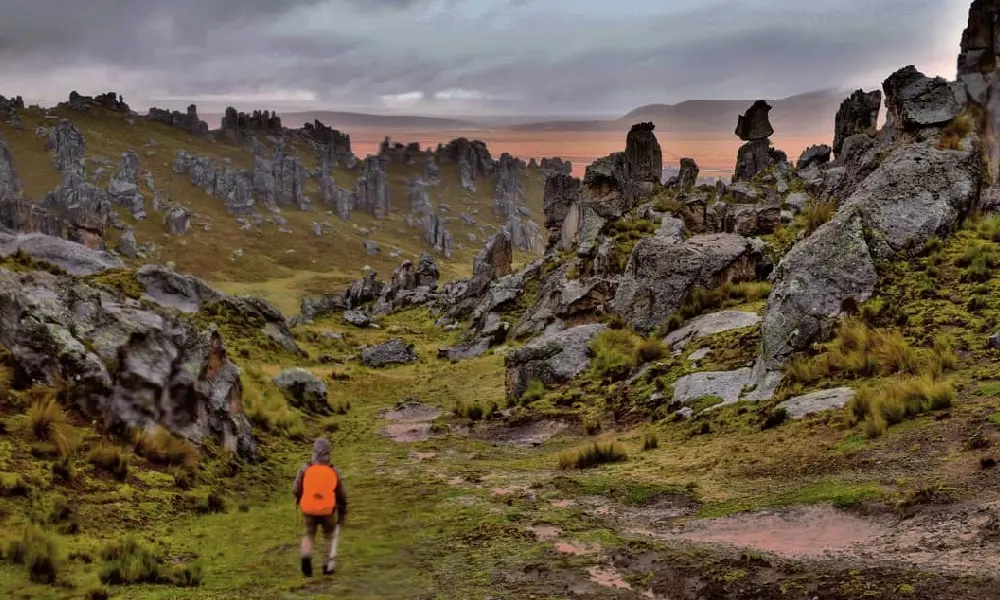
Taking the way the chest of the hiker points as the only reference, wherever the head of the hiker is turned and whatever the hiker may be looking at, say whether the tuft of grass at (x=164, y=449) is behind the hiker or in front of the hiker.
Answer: in front

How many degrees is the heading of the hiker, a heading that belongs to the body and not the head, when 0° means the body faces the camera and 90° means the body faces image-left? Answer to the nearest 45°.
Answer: approximately 180°

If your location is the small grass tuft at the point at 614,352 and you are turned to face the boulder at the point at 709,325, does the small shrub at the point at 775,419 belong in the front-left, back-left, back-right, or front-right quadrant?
front-right

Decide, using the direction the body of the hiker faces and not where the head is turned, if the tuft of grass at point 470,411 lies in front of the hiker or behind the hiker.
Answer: in front

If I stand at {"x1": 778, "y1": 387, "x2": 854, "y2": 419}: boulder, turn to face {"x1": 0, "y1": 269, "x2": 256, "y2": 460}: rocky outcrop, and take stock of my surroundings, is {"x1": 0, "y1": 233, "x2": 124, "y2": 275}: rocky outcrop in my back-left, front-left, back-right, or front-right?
front-right

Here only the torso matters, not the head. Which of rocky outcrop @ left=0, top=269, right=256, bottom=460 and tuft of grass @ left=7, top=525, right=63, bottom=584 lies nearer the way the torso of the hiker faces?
the rocky outcrop

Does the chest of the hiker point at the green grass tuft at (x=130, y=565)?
no

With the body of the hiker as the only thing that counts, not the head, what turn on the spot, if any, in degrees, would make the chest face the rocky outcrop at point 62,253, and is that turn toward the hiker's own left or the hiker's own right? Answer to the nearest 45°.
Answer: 0° — they already face it

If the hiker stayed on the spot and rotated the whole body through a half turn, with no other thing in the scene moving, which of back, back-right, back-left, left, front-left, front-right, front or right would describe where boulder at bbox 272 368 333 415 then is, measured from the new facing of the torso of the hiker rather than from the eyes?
back

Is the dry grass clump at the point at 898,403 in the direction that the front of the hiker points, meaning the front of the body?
no

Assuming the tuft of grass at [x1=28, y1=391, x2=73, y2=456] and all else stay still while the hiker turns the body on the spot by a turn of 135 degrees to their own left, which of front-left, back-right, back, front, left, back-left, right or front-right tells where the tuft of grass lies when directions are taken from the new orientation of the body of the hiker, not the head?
right
